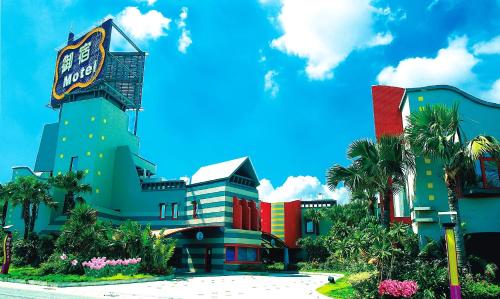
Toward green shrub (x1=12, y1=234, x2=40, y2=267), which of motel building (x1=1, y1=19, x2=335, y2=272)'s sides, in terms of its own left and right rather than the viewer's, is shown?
right

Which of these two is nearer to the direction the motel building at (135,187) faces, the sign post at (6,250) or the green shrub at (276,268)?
the green shrub

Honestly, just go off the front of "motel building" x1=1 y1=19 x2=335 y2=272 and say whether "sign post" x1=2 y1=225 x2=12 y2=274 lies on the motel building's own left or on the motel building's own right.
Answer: on the motel building's own right

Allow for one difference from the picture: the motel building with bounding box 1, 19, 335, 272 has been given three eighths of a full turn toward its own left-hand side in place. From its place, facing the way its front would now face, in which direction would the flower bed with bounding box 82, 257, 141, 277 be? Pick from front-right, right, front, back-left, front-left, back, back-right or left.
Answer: back

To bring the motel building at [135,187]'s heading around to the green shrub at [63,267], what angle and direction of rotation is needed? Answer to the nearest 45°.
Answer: approximately 45° to its right

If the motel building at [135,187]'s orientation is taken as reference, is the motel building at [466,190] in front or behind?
in front

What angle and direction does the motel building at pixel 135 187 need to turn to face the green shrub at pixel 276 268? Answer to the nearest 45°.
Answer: approximately 45° to its left

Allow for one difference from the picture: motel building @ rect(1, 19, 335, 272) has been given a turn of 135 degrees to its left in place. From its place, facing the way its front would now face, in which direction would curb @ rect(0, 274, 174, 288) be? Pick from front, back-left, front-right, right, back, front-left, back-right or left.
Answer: back

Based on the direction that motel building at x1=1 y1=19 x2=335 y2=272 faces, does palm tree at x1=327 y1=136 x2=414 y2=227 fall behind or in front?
in front

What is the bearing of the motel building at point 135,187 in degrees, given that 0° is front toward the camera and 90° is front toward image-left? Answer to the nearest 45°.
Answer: approximately 315°
